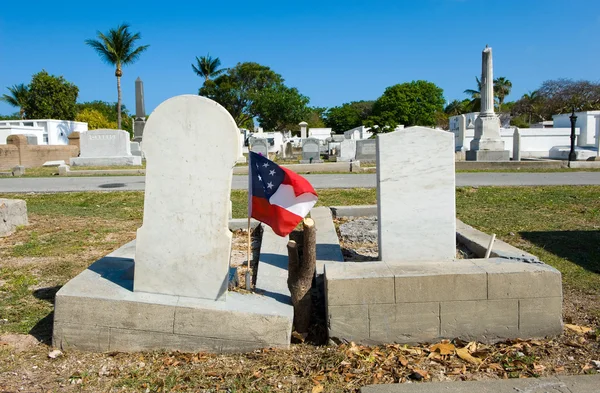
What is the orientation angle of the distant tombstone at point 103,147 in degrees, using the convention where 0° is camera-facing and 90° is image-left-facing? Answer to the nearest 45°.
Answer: approximately 0°

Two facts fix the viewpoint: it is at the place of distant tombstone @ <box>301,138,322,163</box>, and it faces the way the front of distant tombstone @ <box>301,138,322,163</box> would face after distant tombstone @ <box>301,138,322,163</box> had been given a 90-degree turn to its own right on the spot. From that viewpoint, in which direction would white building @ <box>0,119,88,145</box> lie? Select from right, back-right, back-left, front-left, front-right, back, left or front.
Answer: front-right

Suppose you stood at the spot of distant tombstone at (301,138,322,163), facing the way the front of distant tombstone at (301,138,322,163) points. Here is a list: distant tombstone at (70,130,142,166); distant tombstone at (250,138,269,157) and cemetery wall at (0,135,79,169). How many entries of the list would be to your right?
3

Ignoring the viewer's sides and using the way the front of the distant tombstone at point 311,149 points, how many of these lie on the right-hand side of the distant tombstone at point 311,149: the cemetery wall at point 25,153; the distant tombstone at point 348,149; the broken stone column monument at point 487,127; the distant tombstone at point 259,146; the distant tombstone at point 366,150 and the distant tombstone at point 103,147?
3

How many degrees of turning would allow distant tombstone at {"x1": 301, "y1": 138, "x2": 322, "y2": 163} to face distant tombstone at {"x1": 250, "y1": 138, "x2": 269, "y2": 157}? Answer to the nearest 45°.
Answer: approximately 90° to its right

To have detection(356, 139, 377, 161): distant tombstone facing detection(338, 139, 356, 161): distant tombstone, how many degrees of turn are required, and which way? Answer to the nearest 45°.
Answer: approximately 135° to its right

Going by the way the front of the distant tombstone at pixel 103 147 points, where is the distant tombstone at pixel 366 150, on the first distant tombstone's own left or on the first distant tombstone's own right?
on the first distant tombstone's own left

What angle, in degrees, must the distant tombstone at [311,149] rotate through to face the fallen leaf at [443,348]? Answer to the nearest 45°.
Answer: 0° — it already faces it

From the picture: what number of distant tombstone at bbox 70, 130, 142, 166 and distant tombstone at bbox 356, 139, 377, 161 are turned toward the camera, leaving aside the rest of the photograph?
2
